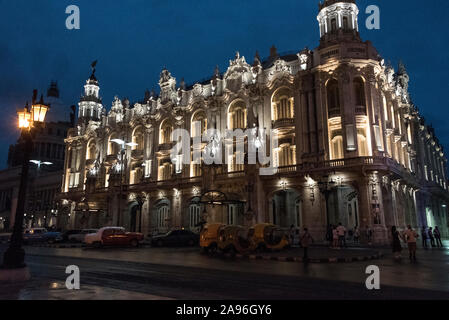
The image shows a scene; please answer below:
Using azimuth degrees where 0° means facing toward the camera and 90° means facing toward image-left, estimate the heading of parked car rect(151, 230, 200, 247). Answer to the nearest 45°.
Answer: approximately 90°

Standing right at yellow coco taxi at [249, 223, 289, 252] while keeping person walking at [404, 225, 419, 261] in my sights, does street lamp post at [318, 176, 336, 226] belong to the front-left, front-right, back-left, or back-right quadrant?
front-left

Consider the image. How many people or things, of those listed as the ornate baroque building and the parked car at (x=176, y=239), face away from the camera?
0

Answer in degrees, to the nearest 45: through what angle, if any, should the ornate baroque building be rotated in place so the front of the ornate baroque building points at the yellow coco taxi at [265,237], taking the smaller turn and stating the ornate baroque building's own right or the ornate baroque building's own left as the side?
approximately 45° to the ornate baroque building's own left

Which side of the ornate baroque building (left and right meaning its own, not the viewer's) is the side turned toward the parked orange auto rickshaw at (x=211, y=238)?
front

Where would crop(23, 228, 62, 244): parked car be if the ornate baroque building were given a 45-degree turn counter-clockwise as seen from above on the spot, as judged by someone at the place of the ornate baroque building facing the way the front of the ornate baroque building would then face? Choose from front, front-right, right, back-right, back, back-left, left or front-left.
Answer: right

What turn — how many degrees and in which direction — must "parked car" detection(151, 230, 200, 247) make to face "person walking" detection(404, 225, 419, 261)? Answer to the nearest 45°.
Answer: approximately 135° to its left

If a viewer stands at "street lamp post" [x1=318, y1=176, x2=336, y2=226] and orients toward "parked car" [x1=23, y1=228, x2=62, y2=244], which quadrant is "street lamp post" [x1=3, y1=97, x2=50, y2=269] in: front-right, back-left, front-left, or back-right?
front-left

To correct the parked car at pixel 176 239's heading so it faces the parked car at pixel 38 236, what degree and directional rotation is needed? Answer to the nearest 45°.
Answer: approximately 45° to its right

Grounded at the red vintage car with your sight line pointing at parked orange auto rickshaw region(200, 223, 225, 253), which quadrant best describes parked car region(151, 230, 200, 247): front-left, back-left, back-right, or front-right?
front-left
